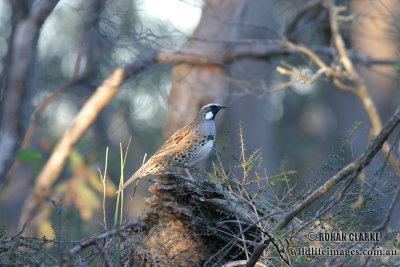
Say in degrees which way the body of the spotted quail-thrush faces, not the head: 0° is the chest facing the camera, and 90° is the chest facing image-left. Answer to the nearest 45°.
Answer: approximately 270°

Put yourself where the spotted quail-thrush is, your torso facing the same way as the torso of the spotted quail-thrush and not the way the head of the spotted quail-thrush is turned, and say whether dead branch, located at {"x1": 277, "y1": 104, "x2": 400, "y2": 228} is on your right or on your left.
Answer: on your right

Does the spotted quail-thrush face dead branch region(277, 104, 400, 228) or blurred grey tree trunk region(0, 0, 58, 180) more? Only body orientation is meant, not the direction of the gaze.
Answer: the dead branch
